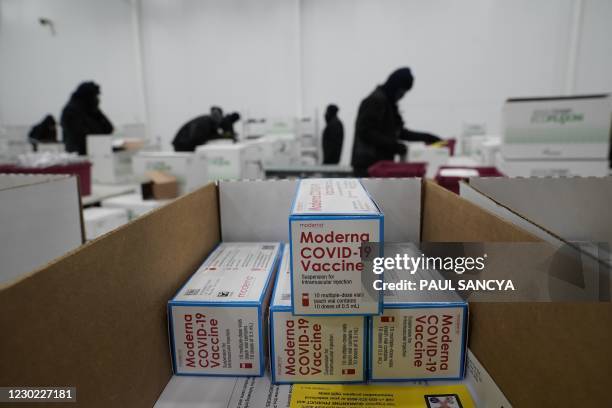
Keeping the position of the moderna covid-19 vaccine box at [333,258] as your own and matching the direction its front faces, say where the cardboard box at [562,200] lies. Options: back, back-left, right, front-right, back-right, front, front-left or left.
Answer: back-left

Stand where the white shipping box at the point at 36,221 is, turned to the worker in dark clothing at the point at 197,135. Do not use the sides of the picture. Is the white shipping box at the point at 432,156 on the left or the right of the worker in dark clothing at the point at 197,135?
right

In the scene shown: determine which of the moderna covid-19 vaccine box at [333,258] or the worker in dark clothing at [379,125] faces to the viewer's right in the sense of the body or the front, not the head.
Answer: the worker in dark clothing

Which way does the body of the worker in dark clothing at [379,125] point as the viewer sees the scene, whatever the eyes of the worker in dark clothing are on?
to the viewer's right

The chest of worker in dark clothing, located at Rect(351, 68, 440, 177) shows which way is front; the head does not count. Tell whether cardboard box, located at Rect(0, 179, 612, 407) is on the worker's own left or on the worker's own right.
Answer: on the worker's own right

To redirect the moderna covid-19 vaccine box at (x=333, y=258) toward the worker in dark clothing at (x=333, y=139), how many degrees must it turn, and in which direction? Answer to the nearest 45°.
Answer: approximately 180°

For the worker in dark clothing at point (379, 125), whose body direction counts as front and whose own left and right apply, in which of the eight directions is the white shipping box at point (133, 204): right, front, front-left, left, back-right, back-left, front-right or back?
back-right

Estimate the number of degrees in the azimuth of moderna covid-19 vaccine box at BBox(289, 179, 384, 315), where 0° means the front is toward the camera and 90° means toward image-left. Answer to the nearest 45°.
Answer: approximately 0°

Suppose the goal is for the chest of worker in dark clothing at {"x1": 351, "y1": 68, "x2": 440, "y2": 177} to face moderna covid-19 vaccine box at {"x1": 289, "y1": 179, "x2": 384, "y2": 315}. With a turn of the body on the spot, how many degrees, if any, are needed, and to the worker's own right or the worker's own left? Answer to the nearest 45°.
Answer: approximately 90° to the worker's own right

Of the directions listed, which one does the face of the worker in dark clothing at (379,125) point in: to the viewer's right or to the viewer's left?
to the viewer's right
